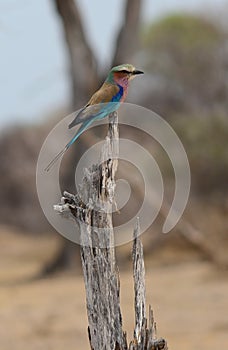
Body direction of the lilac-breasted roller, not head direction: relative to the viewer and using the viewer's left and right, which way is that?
facing to the right of the viewer

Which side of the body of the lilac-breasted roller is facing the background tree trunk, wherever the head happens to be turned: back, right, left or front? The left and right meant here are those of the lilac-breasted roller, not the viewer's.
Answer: left
